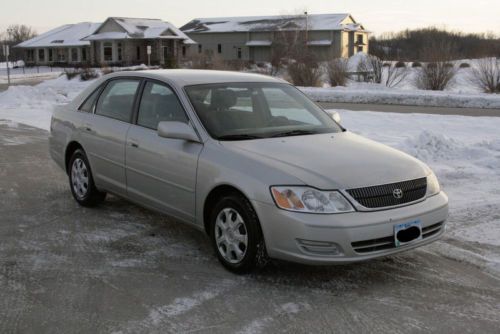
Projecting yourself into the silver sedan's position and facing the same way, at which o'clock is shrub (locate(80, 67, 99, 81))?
The shrub is roughly at 7 o'clock from the silver sedan.

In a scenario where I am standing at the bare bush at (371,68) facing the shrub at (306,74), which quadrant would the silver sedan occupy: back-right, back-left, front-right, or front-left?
front-left

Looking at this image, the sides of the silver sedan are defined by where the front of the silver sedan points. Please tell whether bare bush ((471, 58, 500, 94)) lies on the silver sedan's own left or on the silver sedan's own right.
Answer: on the silver sedan's own left

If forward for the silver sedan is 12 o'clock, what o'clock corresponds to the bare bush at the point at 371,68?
The bare bush is roughly at 8 o'clock from the silver sedan.

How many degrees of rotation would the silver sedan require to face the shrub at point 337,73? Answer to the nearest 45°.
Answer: approximately 135° to its left

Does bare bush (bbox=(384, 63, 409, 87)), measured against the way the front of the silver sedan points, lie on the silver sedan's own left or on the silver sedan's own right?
on the silver sedan's own left

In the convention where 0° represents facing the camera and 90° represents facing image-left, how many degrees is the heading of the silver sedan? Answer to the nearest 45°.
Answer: approximately 315°

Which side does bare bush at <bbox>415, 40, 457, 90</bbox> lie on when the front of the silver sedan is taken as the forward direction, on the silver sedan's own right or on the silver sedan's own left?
on the silver sedan's own left

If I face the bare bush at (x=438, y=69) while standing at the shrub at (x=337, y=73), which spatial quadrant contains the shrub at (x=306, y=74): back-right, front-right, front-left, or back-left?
back-right

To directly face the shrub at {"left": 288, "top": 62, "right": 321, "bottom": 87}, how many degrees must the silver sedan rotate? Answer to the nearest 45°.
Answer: approximately 135° to its left
